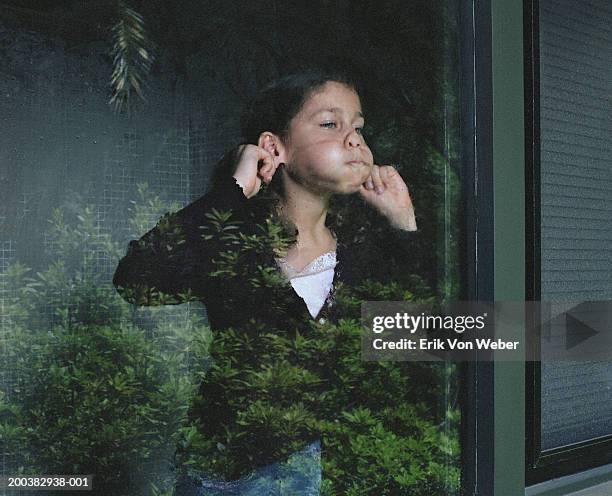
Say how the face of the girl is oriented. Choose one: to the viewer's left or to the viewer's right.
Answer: to the viewer's right

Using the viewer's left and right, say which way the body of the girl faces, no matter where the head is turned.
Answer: facing the viewer and to the right of the viewer

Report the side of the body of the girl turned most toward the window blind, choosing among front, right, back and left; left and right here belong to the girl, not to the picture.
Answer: left
